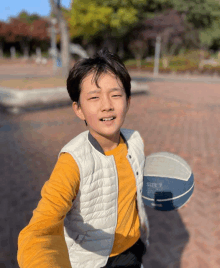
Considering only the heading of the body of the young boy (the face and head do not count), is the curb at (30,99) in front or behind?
behind

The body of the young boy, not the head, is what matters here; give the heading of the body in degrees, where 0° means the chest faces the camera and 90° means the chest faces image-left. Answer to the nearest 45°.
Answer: approximately 315°

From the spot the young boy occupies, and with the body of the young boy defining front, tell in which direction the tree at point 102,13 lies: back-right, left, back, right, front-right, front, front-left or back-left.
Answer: back-left

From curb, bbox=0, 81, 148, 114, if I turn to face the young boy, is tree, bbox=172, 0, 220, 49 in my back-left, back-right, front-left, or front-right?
back-left

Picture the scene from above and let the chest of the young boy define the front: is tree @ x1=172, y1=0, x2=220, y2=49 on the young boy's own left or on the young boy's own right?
on the young boy's own left

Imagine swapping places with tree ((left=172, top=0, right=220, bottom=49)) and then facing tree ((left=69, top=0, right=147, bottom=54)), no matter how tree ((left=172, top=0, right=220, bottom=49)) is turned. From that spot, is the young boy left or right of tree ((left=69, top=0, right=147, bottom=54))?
left
